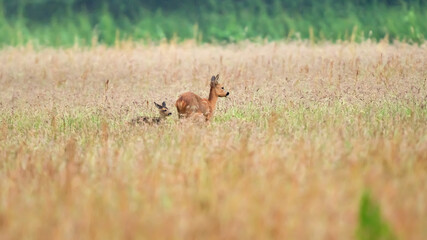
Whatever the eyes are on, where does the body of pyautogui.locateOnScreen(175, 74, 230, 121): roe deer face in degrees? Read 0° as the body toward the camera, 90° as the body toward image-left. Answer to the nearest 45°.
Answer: approximately 270°
